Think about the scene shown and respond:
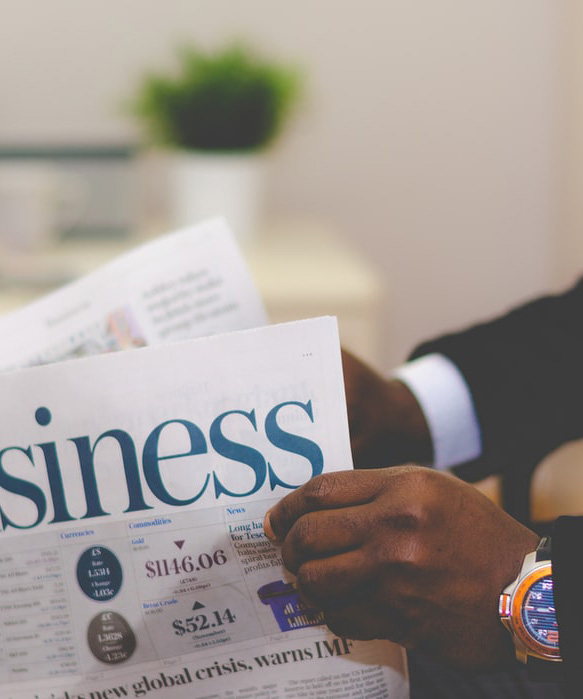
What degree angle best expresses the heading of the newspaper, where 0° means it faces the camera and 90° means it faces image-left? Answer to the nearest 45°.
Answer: approximately 0°

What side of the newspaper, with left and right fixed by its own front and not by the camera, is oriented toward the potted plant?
back
